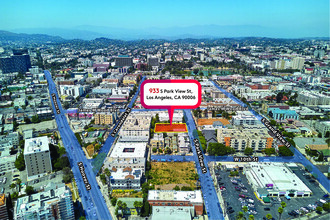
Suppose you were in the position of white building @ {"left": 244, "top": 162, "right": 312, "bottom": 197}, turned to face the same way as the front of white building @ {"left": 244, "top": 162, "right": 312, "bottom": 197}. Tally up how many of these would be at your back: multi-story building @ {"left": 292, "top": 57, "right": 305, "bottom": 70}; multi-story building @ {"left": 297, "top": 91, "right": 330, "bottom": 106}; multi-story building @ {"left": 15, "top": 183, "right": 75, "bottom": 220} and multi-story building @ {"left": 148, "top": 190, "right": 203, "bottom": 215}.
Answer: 2

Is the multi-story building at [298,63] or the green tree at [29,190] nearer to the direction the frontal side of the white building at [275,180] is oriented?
the green tree

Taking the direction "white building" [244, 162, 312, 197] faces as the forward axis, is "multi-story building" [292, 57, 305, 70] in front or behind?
behind

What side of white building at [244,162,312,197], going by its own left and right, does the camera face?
front

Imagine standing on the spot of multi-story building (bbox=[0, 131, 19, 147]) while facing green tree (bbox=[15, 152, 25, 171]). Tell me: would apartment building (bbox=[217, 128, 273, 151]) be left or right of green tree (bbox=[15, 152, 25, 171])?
left

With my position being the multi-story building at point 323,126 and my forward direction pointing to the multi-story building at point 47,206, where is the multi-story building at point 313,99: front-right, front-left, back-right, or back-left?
back-right

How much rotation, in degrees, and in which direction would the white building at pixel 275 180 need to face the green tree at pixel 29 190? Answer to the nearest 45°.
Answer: approximately 45° to its right

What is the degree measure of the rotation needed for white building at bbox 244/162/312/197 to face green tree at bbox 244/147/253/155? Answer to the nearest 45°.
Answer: approximately 135° to its right

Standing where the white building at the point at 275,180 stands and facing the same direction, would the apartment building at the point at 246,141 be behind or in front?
behind

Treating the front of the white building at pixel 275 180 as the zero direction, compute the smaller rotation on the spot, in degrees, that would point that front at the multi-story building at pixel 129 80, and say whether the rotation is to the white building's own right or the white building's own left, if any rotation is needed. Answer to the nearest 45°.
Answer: approximately 135° to the white building's own right
